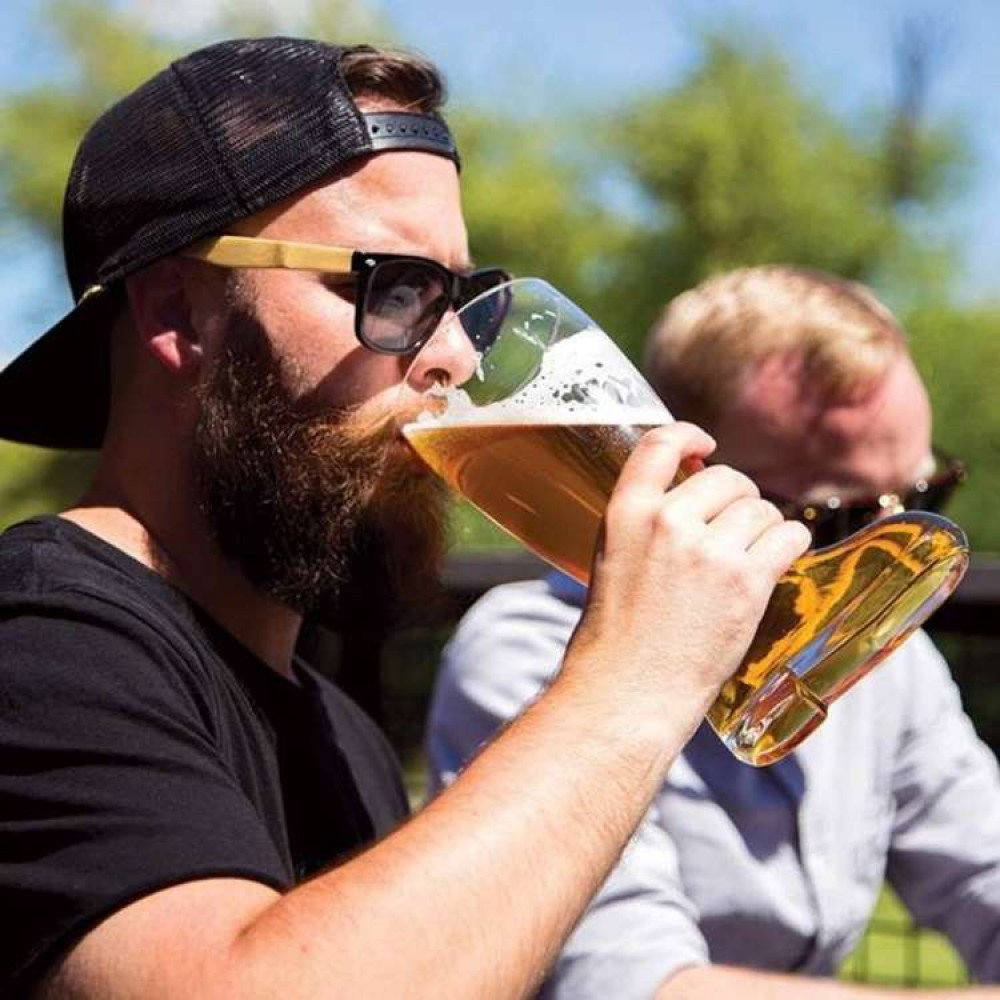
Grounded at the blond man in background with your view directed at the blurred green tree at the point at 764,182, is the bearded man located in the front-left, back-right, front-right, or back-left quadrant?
back-left

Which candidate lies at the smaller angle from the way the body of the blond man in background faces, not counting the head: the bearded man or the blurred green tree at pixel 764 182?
the bearded man

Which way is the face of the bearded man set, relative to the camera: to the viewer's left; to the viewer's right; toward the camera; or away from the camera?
to the viewer's right
